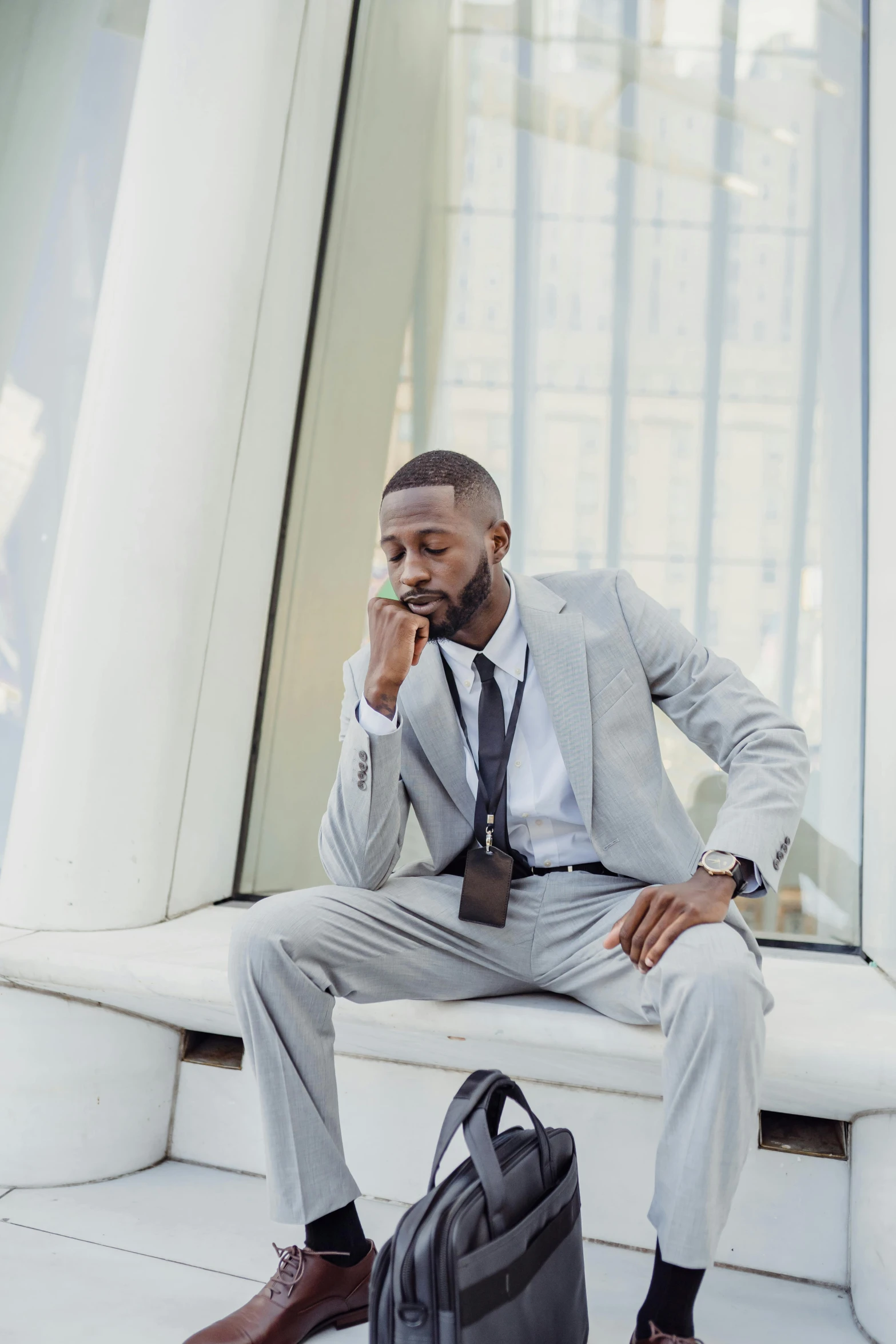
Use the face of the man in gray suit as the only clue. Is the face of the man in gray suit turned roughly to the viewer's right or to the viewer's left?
to the viewer's left

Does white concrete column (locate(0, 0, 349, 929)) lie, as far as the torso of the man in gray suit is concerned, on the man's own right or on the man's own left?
on the man's own right

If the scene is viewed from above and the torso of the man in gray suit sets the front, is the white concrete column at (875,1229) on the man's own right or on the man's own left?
on the man's own left

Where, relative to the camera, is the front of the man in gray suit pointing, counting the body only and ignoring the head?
toward the camera

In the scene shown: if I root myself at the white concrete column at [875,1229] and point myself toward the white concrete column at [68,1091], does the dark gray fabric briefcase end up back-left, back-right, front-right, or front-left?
front-left

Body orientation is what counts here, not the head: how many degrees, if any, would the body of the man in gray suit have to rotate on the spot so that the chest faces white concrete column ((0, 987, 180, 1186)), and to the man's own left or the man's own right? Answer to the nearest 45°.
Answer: approximately 90° to the man's own right

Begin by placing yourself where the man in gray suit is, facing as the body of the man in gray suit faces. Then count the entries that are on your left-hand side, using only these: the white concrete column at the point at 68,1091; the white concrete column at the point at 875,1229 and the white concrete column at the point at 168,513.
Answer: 1
